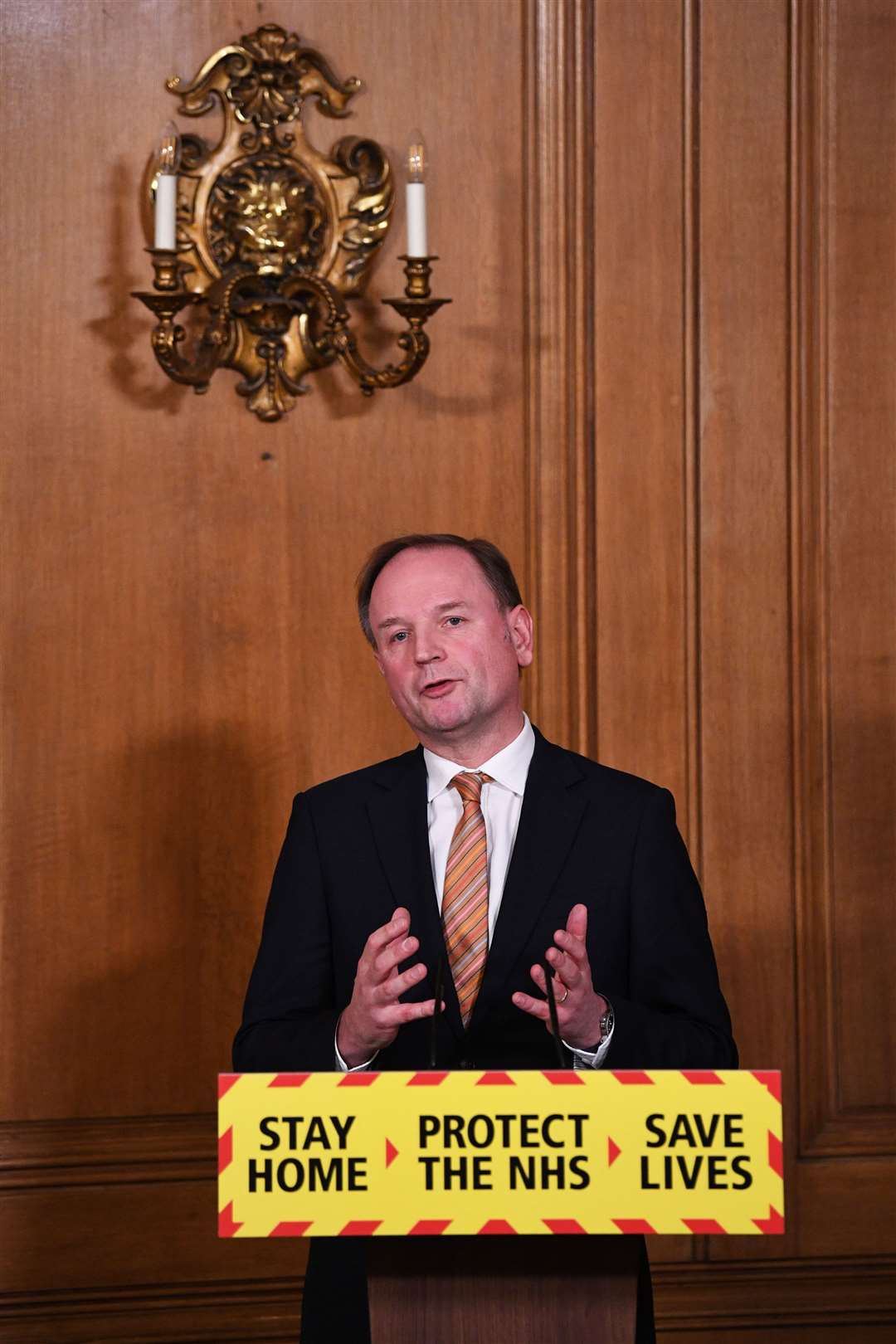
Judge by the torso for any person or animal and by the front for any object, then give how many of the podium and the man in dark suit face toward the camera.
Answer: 2

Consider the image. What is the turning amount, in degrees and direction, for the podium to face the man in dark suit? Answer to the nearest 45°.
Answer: approximately 180°

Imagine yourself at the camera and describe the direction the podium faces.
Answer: facing the viewer

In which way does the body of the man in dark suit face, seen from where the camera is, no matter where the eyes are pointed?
toward the camera

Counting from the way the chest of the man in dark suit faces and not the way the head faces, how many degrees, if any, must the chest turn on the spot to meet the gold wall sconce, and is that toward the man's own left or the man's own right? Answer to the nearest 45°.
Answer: approximately 180°

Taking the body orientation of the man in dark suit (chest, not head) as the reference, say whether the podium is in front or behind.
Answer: in front
